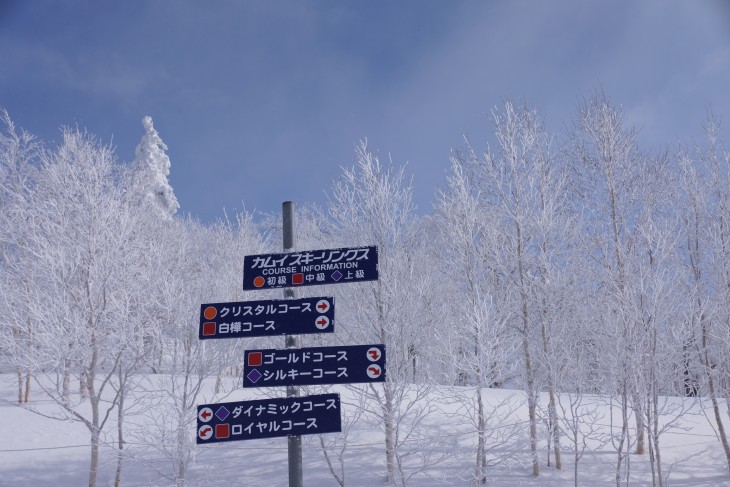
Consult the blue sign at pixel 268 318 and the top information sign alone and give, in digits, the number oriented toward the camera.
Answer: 2

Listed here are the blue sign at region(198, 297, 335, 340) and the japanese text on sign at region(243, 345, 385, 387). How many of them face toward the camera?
2

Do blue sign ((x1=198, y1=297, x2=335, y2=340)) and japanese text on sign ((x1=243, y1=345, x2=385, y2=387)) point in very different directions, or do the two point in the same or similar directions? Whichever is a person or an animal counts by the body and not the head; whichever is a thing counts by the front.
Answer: same or similar directions

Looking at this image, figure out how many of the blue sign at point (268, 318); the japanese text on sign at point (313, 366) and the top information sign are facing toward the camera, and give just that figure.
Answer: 3

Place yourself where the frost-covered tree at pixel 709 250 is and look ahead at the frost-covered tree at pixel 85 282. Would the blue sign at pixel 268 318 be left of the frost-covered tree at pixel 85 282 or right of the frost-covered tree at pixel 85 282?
left

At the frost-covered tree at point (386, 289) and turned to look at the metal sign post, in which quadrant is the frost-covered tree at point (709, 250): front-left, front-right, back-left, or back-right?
back-left

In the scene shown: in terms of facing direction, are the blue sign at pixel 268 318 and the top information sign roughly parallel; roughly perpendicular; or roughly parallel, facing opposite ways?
roughly parallel

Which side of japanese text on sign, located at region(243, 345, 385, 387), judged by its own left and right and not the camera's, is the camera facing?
front
